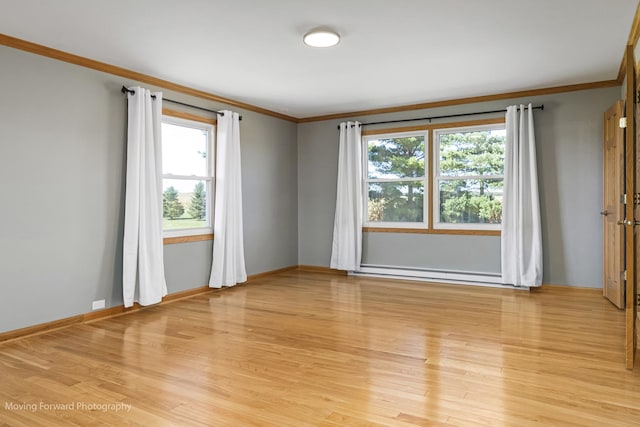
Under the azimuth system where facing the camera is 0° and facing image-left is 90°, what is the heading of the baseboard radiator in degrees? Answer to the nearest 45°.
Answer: approximately 0°

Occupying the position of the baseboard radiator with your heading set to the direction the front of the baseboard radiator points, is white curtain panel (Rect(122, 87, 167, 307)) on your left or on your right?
on your right

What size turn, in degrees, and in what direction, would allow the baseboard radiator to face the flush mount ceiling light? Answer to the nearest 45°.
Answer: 0° — it already faces it

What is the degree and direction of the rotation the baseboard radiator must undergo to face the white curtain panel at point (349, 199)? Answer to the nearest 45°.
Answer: approximately 90° to its right

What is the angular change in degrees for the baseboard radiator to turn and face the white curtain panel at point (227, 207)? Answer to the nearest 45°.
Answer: approximately 45° to its right
